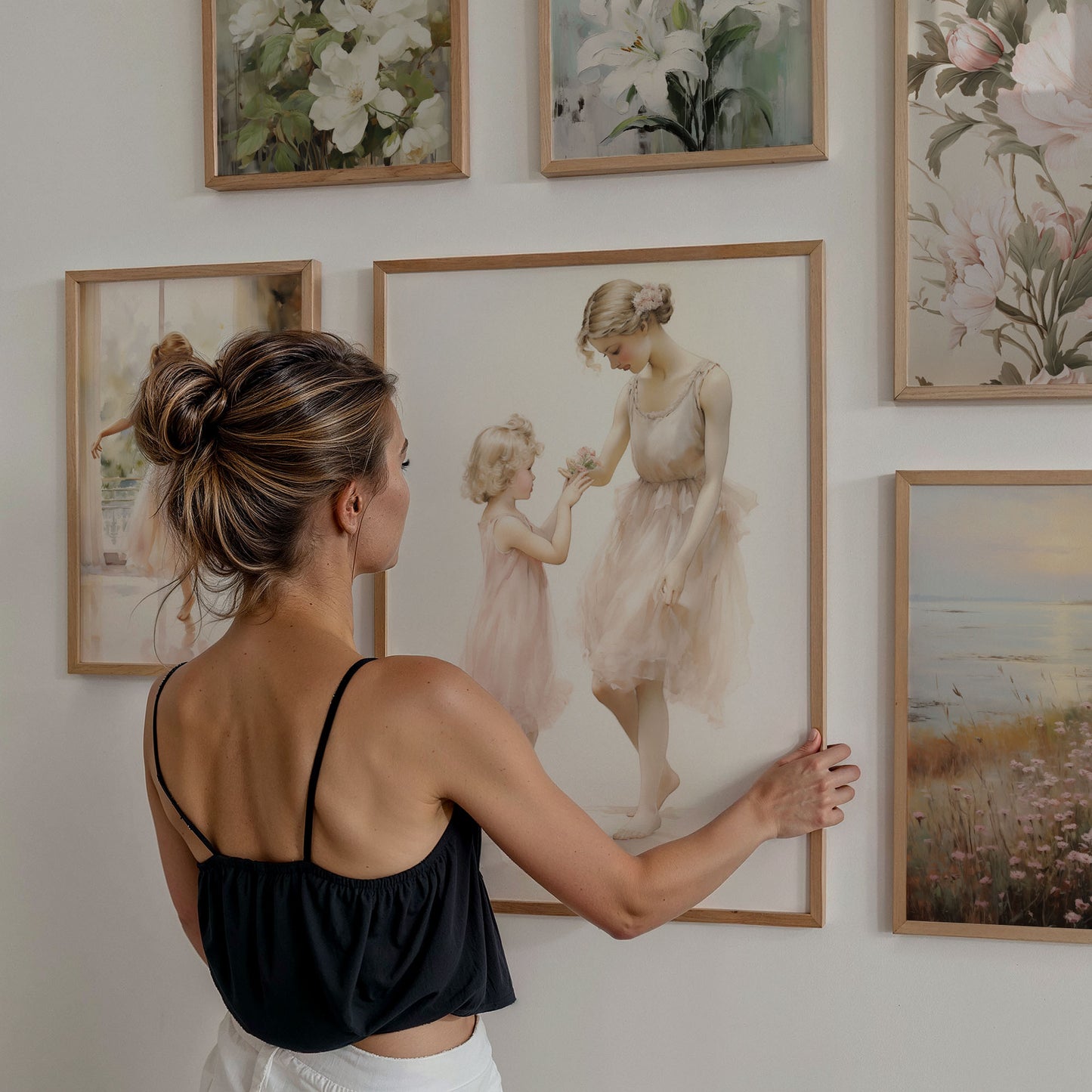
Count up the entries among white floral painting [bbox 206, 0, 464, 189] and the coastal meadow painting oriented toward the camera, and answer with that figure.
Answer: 2

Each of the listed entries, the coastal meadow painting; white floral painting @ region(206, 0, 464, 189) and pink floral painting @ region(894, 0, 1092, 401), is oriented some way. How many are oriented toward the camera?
3

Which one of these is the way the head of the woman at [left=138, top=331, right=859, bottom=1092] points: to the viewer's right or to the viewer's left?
to the viewer's right

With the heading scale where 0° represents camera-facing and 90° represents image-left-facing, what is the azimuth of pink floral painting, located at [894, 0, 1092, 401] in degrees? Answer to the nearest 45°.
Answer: approximately 0°

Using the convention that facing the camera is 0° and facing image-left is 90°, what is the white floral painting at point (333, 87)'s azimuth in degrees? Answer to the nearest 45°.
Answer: approximately 0°
